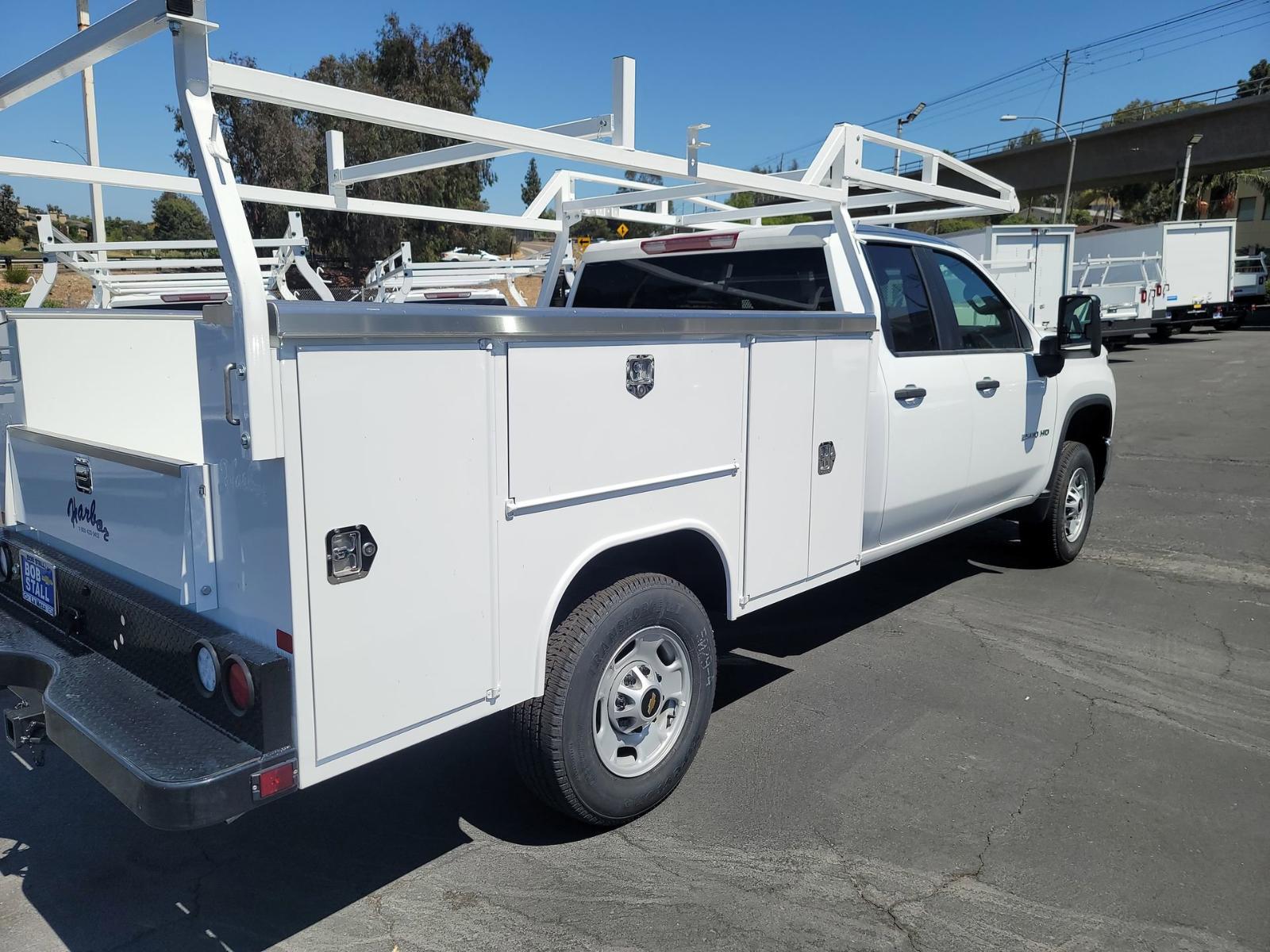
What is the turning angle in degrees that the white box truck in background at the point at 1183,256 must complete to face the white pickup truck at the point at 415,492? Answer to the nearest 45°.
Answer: approximately 135° to its left

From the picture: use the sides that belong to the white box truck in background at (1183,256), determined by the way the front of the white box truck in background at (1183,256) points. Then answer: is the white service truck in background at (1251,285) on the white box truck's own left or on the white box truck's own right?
on the white box truck's own right

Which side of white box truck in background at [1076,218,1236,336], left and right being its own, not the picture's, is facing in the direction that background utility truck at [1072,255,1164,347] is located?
left

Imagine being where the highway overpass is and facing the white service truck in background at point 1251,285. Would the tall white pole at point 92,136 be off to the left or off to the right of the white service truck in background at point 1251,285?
right

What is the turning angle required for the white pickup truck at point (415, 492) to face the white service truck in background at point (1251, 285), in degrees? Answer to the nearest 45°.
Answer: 0° — it already faces it

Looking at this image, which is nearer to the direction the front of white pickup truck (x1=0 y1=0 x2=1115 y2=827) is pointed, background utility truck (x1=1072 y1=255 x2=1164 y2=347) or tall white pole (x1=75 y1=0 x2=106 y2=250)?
the background utility truck

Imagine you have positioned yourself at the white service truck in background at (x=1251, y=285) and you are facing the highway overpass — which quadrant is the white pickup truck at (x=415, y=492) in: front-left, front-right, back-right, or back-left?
back-left

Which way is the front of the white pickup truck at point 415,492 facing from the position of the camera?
facing away from the viewer and to the right of the viewer
